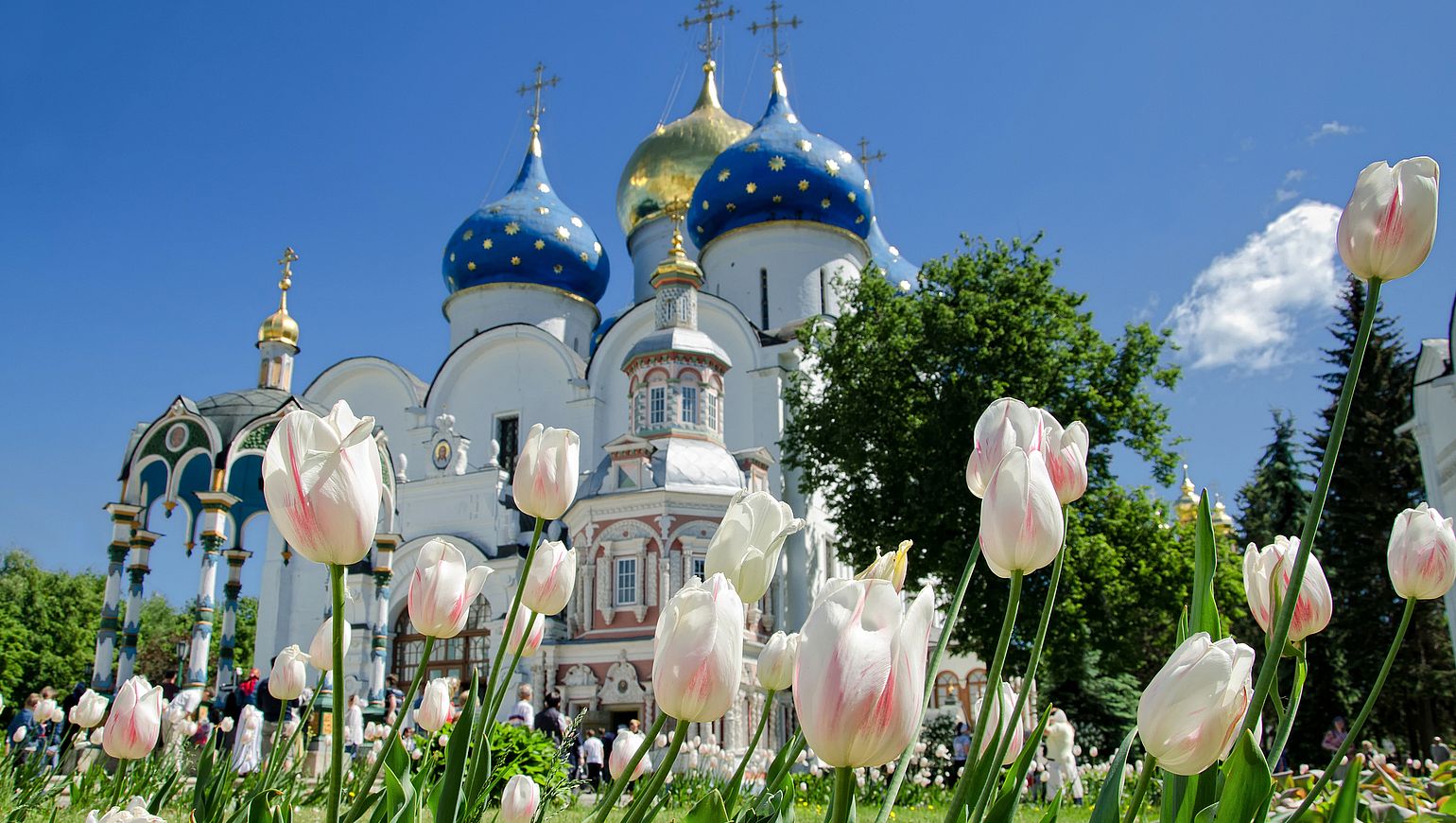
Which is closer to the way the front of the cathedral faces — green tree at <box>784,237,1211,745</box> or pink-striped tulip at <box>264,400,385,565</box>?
the pink-striped tulip

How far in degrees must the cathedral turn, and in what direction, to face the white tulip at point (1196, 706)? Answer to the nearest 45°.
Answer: approximately 45° to its left

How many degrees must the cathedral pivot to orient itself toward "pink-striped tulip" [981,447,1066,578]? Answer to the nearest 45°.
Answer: approximately 45° to its left

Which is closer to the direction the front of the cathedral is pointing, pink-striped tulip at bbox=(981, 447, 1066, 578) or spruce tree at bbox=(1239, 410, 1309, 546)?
the pink-striped tulip

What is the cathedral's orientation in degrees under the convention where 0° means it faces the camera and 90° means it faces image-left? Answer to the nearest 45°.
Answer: approximately 45°

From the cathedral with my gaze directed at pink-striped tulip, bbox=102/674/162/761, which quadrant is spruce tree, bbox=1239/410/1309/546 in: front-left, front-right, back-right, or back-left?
back-left

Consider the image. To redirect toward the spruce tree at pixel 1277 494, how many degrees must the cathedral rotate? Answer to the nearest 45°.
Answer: approximately 135° to its left

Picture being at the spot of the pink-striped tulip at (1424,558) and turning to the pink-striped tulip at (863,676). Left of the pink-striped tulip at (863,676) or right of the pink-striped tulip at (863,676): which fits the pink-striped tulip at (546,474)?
right

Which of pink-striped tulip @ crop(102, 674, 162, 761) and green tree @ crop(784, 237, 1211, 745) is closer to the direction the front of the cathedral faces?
the pink-striped tulip
